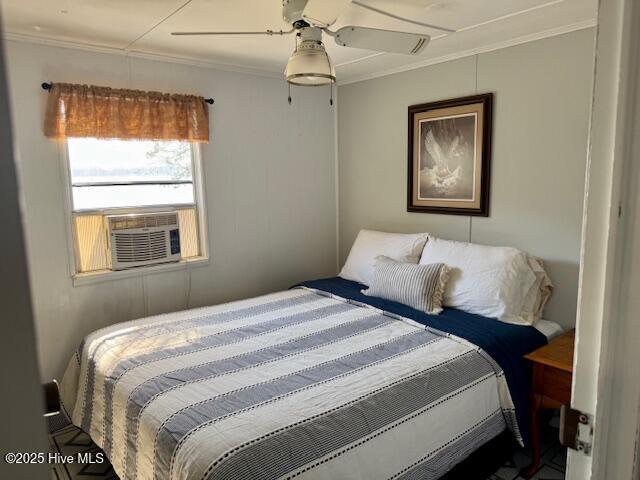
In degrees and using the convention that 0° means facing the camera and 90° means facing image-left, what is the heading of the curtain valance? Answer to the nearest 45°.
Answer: approximately 315°

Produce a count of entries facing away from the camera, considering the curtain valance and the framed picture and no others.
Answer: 0

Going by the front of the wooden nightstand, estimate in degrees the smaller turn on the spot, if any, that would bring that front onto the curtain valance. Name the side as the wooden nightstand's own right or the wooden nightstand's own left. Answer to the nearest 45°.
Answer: approximately 45° to the wooden nightstand's own right

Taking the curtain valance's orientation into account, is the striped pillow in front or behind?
in front

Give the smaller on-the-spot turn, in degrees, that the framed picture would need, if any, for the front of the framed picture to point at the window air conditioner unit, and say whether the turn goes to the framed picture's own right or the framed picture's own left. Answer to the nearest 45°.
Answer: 0° — it already faces it

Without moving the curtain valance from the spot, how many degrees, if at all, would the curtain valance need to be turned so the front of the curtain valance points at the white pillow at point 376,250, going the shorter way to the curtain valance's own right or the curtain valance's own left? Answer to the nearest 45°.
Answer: approximately 45° to the curtain valance's own left

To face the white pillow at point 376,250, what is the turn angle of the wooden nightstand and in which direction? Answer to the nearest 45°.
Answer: approximately 90° to its right

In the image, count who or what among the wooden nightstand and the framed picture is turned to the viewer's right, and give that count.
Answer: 0

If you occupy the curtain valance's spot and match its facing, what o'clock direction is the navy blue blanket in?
The navy blue blanket is roughly at 12 o'clock from the curtain valance.

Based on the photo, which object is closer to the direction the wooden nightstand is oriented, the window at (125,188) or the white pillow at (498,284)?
the window

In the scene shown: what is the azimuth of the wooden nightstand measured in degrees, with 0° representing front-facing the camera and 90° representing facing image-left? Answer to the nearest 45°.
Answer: approximately 45°
